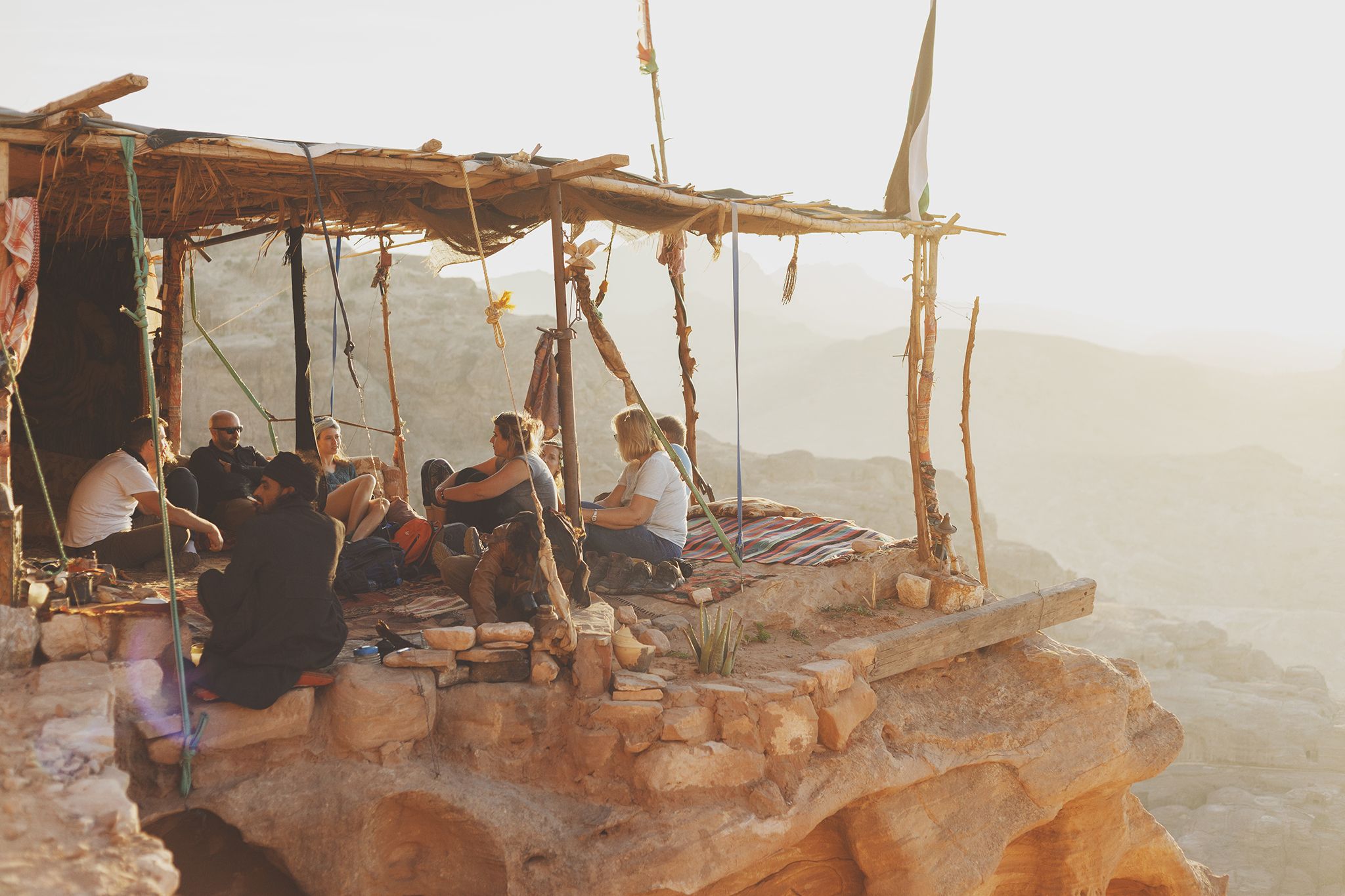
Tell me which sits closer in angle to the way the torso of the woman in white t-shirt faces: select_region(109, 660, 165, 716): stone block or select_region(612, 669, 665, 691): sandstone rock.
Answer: the stone block

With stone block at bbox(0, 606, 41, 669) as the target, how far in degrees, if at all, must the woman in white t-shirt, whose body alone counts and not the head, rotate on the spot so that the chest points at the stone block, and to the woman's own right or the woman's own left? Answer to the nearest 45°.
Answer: approximately 45° to the woman's own left

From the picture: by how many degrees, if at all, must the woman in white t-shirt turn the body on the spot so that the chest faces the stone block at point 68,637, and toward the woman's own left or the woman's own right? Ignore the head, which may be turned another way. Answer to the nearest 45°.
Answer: approximately 45° to the woman's own left

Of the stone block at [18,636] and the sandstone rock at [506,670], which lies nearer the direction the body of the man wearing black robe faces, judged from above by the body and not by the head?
the stone block

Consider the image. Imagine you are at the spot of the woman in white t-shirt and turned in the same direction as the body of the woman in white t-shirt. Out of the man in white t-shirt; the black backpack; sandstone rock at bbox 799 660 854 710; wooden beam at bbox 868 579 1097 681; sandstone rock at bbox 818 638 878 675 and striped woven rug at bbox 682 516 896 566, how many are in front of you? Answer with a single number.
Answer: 2

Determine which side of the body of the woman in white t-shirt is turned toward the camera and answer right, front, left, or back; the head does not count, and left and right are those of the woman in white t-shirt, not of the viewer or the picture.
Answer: left

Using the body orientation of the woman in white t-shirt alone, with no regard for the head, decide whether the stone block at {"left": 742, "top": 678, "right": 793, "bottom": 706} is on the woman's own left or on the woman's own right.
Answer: on the woman's own left

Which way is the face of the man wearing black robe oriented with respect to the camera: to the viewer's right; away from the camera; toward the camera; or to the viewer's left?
to the viewer's left

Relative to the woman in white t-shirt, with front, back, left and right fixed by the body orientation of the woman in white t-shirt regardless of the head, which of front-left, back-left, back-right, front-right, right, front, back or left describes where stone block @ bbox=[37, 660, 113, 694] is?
front-left

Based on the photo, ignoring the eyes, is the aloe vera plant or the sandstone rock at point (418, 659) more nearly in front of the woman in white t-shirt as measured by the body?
the sandstone rock

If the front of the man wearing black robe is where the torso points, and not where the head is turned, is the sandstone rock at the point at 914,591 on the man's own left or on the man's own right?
on the man's own right

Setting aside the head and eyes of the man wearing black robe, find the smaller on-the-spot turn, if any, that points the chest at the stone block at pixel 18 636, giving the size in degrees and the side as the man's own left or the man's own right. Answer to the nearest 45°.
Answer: approximately 45° to the man's own left

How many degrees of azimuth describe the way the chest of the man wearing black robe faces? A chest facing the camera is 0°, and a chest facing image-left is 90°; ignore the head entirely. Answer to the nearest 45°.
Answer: approximately 135°
